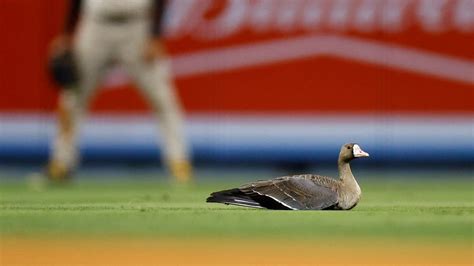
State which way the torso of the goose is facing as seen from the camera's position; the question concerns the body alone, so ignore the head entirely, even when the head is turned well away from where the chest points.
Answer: to the viewer's right
